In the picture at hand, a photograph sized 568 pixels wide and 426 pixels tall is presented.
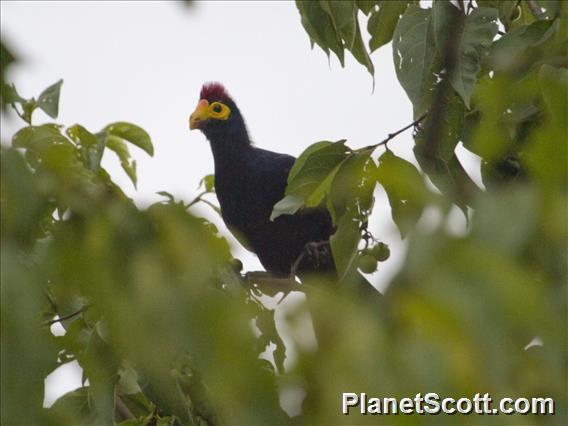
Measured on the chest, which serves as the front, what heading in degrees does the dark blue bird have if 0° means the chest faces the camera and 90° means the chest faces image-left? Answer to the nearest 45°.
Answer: approximately 90°

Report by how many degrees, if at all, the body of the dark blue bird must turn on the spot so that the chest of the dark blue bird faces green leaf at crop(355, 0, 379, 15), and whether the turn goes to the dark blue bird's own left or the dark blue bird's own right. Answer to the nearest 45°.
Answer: approximately 90° to the dark blue bird's own left

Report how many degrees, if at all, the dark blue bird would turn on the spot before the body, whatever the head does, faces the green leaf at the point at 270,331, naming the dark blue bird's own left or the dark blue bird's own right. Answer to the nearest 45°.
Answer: approximately 90° to the dark blue bird's own left

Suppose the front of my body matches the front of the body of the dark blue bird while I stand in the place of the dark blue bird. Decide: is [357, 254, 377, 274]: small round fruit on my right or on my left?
on my left
